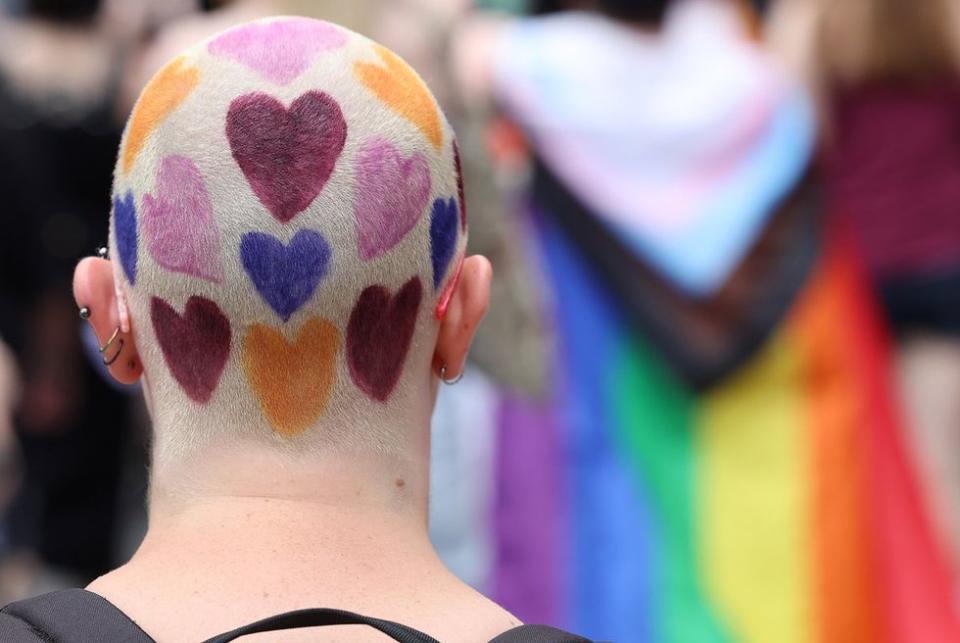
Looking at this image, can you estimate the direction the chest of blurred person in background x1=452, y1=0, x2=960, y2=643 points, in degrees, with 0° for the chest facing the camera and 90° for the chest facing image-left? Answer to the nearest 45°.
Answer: approximately 180°

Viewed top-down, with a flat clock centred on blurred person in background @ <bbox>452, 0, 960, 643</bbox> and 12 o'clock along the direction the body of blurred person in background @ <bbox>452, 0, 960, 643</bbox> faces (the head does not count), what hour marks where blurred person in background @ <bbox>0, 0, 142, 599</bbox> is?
blurred person in background @ <bbox>0, 0, 142, 599</bbox> is roughly at 9 o'clock from blurred person in background @ <bbox>452, 0, 960, 643</bbox>.

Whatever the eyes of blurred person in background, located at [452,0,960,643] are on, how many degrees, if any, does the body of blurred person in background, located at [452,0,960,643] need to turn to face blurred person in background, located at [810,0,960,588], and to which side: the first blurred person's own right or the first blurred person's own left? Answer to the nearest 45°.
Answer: approximately 45° to the first blurred person's own right

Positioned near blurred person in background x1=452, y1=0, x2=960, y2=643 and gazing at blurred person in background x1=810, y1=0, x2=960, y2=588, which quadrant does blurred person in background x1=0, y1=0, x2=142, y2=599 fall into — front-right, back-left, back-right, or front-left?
back-left

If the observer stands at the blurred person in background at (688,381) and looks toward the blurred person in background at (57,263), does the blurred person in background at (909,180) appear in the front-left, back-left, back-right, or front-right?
back-right
